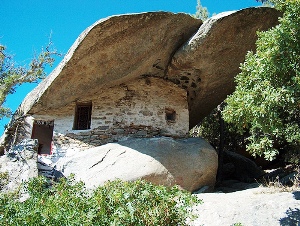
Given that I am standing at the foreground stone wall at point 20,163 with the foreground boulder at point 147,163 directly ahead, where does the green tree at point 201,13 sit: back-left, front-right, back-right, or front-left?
front-left

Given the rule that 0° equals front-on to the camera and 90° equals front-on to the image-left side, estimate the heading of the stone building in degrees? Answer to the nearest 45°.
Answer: approximately 0°

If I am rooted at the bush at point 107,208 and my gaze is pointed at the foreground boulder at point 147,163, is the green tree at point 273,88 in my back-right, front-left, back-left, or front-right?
front-right

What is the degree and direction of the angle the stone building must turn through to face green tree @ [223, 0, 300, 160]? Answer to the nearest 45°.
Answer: approximately 45° to its left

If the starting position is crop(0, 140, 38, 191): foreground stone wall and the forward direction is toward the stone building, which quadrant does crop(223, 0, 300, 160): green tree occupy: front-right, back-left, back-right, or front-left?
front-right

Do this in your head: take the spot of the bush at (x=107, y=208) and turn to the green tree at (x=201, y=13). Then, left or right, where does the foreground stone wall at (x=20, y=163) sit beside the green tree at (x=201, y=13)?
left

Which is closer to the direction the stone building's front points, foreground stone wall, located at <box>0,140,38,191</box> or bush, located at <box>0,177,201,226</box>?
the bush

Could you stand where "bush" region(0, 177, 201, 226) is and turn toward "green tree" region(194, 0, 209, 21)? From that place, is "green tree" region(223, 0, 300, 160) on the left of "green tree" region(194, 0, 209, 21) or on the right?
right

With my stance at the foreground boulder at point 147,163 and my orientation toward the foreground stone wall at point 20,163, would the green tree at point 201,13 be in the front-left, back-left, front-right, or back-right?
back-right

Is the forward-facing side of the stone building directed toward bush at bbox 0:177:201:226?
yes
